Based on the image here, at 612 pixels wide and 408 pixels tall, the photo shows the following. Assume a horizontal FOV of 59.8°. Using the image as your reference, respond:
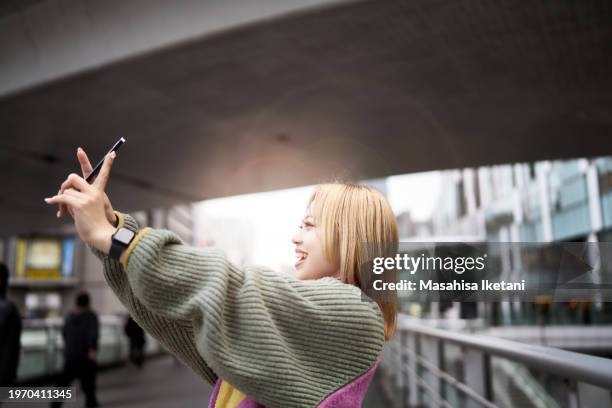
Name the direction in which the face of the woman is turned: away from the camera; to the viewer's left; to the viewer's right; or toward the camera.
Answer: to the viewer's left

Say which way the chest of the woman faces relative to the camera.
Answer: to the viewer's left

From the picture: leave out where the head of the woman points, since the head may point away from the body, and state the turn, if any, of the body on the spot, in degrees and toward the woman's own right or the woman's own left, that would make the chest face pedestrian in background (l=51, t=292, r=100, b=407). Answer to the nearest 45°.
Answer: approximately 90° to the woman's own right
